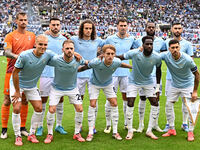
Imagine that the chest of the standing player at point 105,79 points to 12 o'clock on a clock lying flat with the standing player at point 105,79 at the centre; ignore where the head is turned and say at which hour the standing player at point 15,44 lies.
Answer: the standing player at point 15,44 is roughly at 3 o'clock from the standing player at point 105,79.

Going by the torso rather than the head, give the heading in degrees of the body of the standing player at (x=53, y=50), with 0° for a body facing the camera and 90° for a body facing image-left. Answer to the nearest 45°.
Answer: approximately 0°

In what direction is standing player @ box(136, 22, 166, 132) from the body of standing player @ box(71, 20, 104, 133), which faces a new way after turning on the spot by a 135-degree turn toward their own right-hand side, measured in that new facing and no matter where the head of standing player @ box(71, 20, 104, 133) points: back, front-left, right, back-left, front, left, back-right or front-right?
back-right

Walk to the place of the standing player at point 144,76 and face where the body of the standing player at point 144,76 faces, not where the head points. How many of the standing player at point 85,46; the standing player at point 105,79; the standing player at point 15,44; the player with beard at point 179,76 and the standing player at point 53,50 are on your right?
4

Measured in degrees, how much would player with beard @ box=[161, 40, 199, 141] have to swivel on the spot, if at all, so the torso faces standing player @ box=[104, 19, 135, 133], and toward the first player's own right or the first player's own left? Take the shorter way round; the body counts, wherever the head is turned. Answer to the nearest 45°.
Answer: approximately 90° to the first player's own right

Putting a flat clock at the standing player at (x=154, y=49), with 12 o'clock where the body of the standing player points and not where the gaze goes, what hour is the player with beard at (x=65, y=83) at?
The player with beard is roughly at 2 o'clock from the standing player.

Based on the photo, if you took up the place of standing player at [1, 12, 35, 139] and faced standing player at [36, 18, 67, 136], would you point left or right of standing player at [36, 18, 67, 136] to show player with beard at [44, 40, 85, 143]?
right

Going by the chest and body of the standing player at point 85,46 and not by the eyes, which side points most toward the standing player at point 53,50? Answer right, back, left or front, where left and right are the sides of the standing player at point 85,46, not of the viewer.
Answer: right

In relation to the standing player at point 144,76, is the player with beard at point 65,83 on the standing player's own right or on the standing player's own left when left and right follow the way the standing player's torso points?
on the standing player's own right

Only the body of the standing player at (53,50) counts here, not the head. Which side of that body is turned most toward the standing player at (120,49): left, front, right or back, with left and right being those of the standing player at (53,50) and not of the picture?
left
